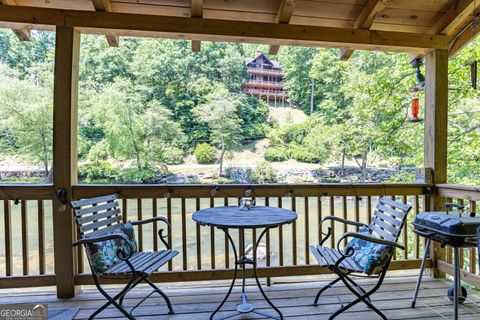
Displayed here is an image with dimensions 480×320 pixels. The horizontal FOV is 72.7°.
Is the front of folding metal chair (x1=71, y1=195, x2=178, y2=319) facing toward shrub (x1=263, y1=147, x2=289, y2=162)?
no

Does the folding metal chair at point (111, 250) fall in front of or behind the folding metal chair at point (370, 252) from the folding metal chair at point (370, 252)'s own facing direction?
in front

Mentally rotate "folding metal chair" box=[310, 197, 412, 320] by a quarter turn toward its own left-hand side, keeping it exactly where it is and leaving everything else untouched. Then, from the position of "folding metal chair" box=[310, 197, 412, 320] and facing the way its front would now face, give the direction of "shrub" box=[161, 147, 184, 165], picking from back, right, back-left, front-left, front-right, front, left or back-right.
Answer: back

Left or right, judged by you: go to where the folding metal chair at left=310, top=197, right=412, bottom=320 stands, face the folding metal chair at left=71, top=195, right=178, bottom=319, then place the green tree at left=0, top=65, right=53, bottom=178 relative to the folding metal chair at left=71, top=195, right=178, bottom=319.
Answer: right

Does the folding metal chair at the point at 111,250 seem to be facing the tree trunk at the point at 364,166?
no

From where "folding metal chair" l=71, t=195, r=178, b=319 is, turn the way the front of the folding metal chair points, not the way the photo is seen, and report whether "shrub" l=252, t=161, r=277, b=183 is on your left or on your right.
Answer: on your left

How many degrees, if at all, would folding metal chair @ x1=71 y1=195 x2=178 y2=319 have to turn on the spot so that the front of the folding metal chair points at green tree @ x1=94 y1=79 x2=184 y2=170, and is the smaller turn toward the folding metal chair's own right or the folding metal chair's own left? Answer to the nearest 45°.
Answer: approximately 135° to the folding metal chair's own left

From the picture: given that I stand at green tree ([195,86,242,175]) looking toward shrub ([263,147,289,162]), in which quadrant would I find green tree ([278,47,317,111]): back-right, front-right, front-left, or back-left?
front-left

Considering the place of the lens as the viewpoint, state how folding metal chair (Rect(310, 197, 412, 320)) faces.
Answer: facing the viewer and to the left of the viewer

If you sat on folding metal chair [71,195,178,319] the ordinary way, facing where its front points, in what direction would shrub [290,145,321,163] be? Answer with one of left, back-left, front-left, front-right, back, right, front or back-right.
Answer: left

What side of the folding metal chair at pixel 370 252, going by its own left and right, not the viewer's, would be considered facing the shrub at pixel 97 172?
right

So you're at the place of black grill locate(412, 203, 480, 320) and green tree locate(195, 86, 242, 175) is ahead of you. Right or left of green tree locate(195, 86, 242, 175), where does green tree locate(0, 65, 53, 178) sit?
left

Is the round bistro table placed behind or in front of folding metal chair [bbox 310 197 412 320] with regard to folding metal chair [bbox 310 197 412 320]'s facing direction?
in front

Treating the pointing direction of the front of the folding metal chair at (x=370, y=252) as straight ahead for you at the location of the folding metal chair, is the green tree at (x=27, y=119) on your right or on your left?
on your right

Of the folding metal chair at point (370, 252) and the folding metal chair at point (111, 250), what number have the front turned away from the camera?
0

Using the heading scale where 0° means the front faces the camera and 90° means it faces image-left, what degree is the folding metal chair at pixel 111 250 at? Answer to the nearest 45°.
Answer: approximately 315°

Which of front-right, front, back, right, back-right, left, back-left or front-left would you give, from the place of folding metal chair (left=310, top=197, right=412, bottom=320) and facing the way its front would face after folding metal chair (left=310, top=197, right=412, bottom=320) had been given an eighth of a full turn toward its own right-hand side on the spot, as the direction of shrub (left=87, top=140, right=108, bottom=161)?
front-right

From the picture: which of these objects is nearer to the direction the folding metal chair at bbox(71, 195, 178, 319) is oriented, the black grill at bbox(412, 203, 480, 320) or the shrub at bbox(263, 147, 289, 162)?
the black grill
